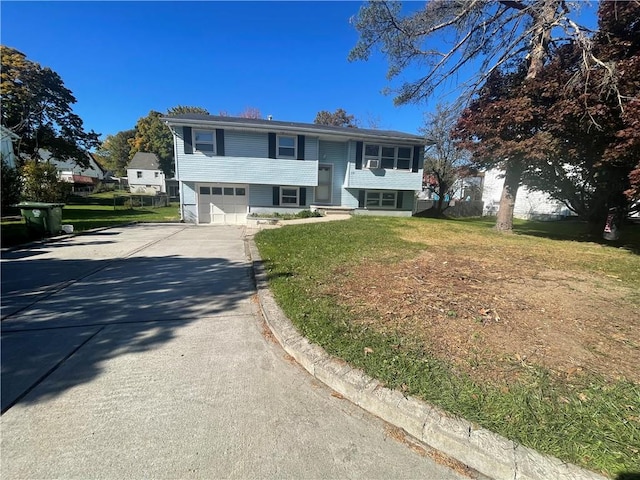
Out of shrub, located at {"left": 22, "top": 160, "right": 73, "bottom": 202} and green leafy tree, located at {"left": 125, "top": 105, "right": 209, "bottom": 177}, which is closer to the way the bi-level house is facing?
the shrub

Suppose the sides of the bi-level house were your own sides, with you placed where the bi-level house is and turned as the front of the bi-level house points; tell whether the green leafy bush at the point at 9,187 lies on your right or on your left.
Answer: on your right

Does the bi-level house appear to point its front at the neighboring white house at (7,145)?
no

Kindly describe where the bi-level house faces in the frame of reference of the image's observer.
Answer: facing the viewer

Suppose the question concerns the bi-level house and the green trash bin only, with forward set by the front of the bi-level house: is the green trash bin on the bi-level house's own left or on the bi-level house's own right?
on the bi-level house's own right

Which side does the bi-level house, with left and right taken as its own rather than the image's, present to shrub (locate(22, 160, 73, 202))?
right

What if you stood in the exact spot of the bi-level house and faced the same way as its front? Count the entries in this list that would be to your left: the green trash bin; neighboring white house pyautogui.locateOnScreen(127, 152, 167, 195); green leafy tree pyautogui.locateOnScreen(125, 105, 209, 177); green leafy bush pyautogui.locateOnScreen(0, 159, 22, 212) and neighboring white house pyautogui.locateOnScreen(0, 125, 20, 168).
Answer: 0

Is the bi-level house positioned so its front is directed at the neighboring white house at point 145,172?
no

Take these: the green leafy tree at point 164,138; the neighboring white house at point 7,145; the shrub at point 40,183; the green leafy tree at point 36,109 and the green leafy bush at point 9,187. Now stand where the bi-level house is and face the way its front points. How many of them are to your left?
0

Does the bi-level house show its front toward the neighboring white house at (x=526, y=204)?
no

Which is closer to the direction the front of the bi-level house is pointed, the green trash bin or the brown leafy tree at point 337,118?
the green trash bin

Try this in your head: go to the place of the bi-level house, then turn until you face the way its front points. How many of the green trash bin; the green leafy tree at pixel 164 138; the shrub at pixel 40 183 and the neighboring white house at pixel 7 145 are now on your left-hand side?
0

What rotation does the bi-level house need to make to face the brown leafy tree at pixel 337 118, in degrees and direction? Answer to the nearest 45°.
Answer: approximately 180°

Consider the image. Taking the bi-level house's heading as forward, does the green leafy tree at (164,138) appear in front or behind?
behind

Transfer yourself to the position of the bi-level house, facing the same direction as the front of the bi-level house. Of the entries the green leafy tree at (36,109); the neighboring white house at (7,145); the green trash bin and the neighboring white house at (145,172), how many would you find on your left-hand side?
0

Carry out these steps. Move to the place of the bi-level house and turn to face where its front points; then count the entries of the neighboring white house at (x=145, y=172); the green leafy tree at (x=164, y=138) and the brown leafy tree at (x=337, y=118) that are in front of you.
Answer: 0

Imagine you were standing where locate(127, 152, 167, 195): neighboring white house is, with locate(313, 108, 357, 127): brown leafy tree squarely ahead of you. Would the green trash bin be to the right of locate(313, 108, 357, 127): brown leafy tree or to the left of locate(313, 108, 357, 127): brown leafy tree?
right

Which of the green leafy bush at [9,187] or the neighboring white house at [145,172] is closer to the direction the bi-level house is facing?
the green leafy bush
